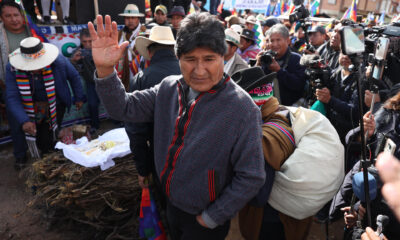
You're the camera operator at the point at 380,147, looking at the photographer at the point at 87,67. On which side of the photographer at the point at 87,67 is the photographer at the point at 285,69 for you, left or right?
right

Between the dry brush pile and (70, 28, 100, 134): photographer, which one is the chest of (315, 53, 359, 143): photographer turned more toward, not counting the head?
the dry brush pile

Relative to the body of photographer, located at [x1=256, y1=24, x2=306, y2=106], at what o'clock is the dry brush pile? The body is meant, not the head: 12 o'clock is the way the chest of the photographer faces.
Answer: The dry brush pile is roughly at 12 o'clock from the photographer.

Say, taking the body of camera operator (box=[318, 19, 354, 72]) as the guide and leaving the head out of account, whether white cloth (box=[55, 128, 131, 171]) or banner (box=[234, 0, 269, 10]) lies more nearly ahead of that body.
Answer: the white cloth

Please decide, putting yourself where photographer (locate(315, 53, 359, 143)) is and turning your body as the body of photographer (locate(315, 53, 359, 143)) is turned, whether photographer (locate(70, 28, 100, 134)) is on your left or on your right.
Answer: on your right

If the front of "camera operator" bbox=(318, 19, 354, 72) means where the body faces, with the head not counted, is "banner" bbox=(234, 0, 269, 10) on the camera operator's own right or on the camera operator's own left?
on the camera operator's own right

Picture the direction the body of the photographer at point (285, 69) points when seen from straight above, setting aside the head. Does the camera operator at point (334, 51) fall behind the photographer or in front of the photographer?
behind

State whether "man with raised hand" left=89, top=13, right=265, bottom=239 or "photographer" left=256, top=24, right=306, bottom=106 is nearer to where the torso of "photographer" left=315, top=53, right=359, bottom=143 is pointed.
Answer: the man with raised hand

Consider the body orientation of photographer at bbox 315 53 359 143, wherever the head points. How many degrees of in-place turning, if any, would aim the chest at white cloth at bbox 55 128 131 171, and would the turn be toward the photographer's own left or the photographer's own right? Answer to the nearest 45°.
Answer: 0° — they already face it

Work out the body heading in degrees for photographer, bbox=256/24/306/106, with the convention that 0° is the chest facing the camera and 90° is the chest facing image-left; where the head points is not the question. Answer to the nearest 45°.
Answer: approximately 45°

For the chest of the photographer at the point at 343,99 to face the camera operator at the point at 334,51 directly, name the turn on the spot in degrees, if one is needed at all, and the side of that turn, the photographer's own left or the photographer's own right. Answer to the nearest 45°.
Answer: approximately 135° to the photographer's own right

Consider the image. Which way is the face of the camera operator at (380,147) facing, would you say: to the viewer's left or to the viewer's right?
to the viewer's left

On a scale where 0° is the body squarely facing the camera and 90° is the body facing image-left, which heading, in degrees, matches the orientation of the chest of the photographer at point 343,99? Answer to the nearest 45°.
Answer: approximately 45°

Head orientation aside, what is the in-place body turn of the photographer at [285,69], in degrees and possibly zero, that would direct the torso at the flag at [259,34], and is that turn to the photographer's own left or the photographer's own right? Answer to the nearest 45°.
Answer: approximately 135° to the photographer's own right
